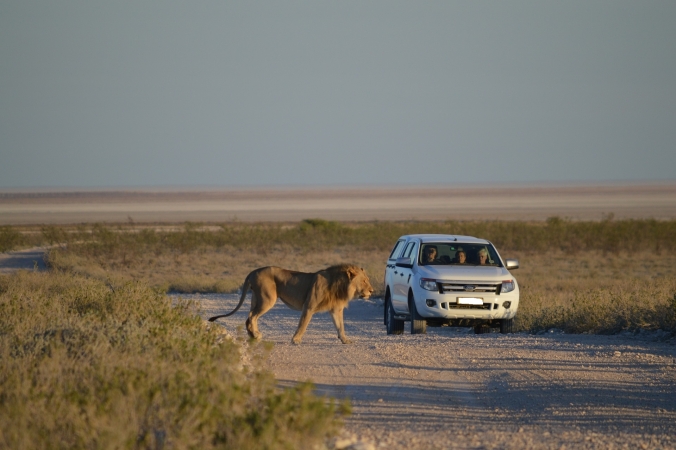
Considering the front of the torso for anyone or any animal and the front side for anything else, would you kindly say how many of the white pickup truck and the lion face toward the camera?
1

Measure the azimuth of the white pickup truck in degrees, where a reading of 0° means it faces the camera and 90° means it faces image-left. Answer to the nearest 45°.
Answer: approximately 0°

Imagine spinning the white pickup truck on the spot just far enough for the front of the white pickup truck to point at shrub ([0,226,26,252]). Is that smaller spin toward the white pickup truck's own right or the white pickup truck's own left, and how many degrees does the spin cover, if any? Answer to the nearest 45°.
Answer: approximately 135° to the white pickup truck's own right

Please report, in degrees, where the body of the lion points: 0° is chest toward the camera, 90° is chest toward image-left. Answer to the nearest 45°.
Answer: approximately 270°

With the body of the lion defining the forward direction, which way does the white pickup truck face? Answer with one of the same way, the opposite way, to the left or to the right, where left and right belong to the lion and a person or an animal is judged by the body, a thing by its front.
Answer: to the right

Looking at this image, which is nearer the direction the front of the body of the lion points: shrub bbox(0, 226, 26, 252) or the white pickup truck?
the white pickup truck

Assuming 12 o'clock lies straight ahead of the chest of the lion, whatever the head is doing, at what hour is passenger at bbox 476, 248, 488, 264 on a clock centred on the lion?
The passenger is roughly at 11 o'clock from the lion.

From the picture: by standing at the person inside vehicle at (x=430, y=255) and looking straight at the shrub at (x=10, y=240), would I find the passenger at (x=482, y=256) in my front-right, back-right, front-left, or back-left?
back-right

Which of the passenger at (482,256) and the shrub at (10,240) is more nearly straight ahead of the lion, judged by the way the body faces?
the passenger

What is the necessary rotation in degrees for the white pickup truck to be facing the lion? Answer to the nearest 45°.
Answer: approximately 45° to its right
